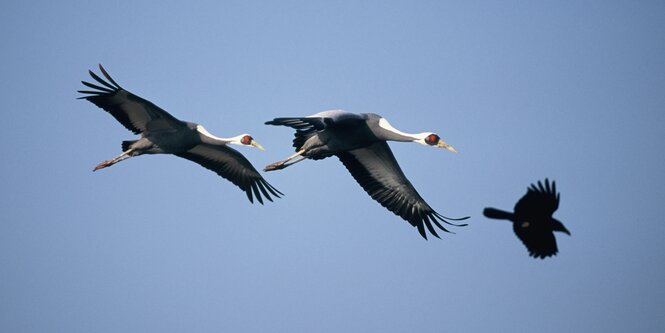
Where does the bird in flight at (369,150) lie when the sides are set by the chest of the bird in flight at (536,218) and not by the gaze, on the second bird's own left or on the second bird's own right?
on the second bird's own left

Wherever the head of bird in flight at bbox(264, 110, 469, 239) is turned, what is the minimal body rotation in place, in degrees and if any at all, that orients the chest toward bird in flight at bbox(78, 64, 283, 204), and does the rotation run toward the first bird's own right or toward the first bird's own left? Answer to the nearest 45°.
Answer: approximately 180°

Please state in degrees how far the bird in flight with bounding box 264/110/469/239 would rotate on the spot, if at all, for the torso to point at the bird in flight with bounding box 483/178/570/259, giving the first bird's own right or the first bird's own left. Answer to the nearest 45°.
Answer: approximately 45° to the first bird's own right

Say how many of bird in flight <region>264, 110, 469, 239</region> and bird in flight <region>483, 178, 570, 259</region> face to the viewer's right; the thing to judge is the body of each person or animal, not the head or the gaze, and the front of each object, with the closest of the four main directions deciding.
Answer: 2

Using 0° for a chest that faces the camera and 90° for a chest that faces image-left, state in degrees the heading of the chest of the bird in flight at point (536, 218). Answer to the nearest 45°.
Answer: approximately 270°

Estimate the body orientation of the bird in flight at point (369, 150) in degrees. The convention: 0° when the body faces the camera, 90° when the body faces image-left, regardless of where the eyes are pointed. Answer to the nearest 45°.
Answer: approximately 270°

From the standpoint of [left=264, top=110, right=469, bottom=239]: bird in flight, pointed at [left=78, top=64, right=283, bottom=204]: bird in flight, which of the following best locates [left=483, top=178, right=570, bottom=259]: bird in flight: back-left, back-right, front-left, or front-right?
back-left
